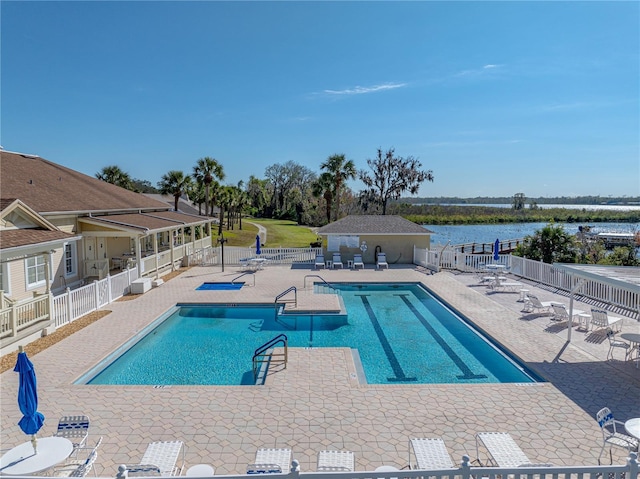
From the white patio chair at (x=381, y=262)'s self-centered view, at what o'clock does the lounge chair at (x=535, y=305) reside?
The lounge chair is roughly at 11 o'clock from the white patio chair.

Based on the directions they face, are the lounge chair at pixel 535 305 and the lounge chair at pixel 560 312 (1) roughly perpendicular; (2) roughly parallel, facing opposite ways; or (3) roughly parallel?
roughly parallel

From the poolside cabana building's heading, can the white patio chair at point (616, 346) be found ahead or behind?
ahead

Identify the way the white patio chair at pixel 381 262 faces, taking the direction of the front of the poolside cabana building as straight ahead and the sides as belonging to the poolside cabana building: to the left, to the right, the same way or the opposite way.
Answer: the same way

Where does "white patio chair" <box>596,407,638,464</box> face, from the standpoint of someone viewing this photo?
facing the viewer and to the right of the viewer

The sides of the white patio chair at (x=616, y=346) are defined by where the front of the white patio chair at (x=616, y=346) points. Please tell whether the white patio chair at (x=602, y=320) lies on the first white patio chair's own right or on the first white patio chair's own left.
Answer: on the first white patio chair's own left

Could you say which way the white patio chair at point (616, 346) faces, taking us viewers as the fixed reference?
facing to the right of the viewer

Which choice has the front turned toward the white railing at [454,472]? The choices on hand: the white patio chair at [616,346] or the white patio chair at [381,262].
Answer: the white patio chair at [381,262]

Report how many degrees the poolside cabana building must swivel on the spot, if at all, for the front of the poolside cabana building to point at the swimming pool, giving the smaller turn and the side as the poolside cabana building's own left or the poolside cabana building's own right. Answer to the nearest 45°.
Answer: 0° — it already faces it

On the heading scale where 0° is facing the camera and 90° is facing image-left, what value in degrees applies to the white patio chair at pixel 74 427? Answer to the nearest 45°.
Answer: approximately 45°
